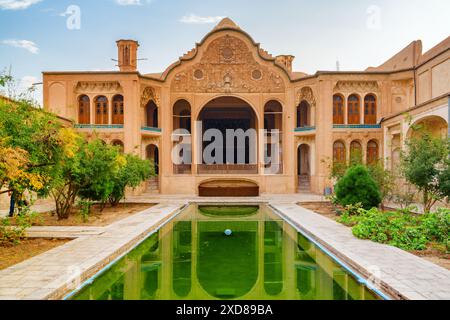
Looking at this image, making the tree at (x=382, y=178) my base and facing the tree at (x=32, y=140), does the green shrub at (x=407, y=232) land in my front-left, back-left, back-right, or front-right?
front-left

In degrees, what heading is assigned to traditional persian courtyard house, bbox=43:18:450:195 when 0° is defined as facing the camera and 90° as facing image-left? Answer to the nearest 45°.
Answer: approximately 0°

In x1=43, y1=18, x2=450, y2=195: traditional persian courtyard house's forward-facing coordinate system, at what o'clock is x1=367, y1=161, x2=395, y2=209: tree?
The tree is roughly at 11 o'clock from the traditional persian courtyard house.

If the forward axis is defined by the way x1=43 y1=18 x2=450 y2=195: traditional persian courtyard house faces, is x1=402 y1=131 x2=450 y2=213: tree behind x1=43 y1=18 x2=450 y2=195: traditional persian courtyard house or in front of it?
in front

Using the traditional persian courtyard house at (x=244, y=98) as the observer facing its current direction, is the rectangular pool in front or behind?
in front

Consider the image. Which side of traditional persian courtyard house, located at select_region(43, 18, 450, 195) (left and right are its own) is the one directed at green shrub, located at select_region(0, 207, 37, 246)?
front

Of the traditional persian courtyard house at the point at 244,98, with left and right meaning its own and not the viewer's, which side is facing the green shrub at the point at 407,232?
front
